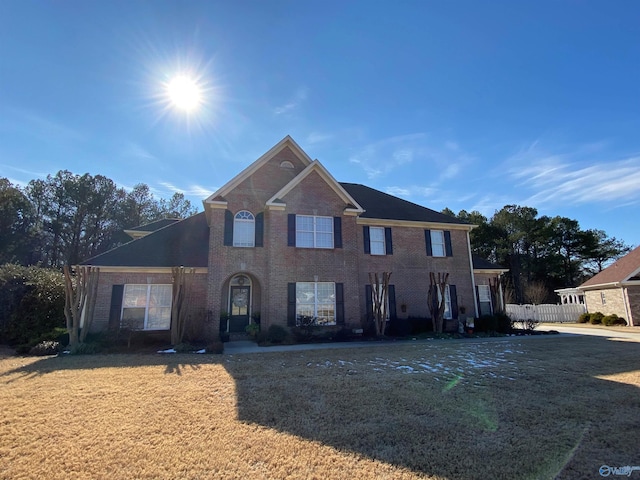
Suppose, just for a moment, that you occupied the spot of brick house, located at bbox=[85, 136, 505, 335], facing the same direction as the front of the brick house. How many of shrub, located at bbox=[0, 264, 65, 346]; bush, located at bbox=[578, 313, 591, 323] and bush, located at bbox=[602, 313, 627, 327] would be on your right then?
1

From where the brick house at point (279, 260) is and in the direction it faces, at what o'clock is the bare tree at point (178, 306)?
The bare tree is roughly at 2 o'clock from the brick house.

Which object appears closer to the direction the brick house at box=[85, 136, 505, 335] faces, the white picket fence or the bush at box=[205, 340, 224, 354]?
the bush

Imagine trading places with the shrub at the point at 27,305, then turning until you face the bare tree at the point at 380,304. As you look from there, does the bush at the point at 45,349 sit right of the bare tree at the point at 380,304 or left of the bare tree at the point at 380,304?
right

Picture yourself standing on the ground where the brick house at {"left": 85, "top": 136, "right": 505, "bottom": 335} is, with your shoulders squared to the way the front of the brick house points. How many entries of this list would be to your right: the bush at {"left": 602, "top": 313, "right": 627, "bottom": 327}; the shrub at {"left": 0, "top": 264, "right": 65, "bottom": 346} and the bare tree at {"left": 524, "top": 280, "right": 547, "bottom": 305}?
1

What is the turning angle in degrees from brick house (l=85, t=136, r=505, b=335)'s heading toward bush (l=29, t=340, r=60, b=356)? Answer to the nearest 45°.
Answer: approximately 90° to its right

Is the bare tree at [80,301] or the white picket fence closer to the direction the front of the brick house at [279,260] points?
the bare tree

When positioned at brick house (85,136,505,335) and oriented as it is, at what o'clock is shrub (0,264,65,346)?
The shrub is roughly at 3 o'clock from the brick house.

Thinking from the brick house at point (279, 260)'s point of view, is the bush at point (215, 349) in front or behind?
in front

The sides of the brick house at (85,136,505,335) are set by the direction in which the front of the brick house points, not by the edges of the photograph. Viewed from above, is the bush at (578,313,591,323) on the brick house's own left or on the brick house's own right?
on the brick house's own left

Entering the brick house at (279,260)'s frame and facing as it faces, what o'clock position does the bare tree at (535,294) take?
The bare tree is roughly at 8 o'clock from the brick house.

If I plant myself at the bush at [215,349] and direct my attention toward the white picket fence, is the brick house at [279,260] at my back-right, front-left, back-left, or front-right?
front-left

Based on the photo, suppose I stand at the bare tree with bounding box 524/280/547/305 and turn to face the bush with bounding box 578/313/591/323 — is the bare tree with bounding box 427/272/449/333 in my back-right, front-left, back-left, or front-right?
front-right

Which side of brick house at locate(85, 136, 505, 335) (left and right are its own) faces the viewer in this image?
front

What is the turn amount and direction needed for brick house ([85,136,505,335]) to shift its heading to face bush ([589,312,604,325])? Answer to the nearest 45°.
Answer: approximately 90° to its left
